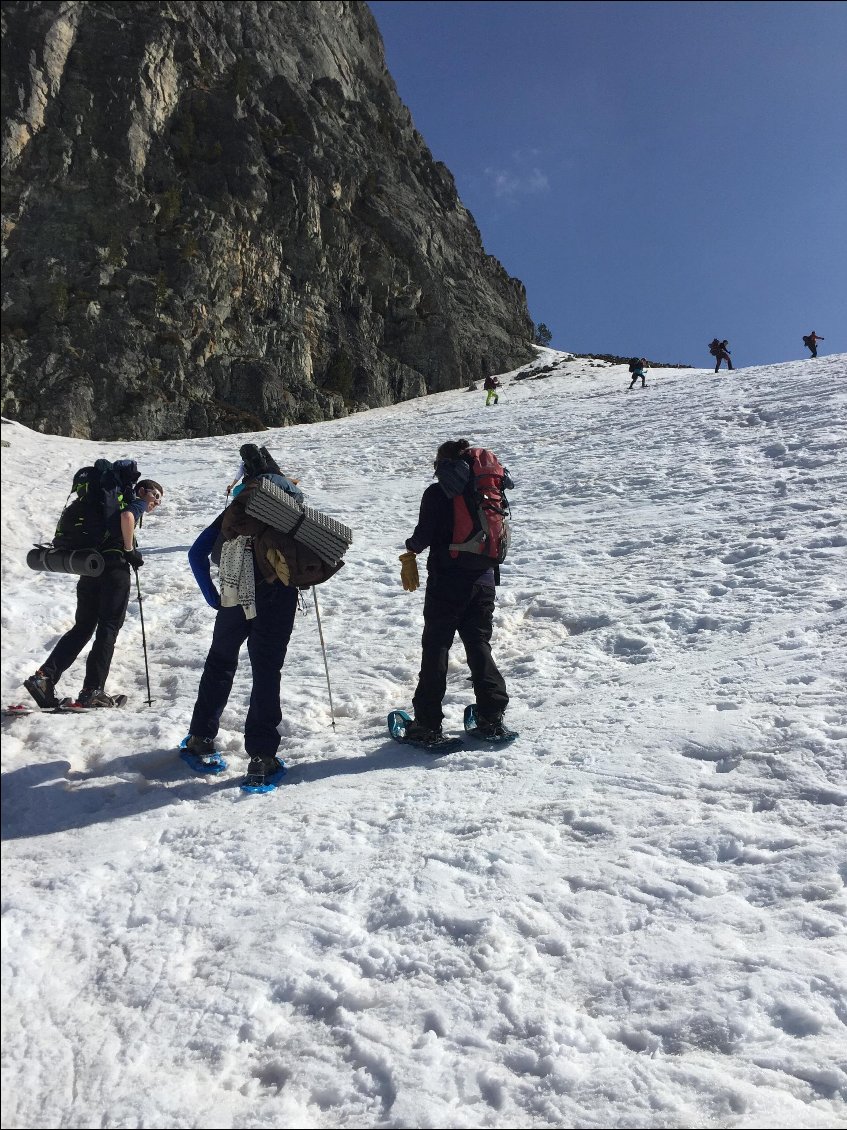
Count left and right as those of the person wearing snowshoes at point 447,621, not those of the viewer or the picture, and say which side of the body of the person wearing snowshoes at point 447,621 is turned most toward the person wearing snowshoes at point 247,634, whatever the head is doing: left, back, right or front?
left

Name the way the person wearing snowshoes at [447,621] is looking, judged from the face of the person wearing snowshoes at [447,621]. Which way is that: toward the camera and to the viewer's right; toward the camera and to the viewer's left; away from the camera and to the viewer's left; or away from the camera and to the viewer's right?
away from the camera and to the viewer's left

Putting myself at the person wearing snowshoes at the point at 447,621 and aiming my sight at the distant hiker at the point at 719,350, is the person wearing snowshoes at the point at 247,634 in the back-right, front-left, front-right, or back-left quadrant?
back-left

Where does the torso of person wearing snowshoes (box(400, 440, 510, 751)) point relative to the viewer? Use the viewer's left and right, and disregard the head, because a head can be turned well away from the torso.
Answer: facing away from the viewer and to the left of the viewer

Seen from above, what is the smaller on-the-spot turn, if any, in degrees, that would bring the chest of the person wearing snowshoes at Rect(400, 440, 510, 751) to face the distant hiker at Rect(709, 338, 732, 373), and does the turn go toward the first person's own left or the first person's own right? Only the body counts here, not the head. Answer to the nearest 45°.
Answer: approximately 45° to the first person's own right
